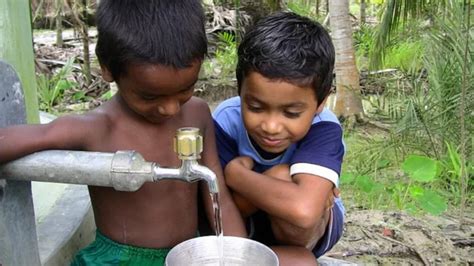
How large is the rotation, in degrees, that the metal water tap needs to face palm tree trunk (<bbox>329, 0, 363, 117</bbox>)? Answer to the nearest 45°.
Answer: approximately 45° to its left

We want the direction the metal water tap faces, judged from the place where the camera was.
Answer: facing to the right of the viewer

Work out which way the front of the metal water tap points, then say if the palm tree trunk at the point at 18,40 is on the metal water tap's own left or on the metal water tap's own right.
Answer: on the metal water tap's own left
